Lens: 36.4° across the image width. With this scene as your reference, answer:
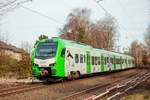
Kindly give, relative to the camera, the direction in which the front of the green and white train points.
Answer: facing the viewer and to the left of the viewer
